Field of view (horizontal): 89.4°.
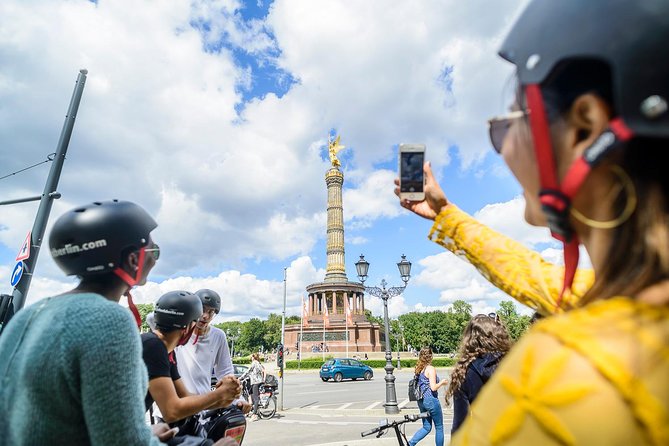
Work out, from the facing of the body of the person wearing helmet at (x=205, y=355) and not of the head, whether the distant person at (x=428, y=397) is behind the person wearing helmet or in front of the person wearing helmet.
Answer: behind

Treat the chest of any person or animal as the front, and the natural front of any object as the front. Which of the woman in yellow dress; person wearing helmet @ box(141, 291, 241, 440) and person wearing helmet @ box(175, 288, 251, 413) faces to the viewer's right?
person wearing helmet @ box(141, 291, 241, 440)

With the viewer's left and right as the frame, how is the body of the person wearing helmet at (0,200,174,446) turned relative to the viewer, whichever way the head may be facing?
facing away from the viewer and to the right of the viewer

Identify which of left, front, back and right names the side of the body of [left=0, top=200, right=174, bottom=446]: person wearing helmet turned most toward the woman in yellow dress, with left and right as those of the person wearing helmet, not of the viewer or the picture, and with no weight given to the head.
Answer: right

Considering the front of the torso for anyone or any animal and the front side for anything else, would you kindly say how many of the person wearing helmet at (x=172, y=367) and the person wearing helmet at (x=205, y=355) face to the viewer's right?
1

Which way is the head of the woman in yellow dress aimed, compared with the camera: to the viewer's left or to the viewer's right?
to the viewer's left

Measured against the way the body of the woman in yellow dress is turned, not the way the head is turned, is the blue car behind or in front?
in front

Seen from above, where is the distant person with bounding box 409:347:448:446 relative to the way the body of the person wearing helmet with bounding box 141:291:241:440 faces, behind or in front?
in front

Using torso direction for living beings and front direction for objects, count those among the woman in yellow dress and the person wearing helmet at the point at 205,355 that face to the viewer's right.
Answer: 0

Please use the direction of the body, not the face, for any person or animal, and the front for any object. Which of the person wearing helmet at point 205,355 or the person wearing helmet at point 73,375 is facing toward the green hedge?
the person wearing helmet at point 73,375

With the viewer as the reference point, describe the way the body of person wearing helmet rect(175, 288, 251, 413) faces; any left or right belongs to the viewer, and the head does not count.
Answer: facing the viewer and to the left of the viewer

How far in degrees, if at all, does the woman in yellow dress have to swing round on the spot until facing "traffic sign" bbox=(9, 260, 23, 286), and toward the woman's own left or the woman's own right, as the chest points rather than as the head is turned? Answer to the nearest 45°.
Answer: approximately 45° to the woman's own left

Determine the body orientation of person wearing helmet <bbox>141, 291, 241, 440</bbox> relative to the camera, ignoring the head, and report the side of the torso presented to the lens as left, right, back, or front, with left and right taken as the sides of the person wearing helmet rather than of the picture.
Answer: right

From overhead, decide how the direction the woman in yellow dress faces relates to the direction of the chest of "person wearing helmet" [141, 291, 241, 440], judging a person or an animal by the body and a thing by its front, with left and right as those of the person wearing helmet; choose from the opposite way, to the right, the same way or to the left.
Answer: to the left

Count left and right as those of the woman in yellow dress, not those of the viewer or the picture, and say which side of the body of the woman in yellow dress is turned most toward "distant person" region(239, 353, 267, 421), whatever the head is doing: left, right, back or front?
front

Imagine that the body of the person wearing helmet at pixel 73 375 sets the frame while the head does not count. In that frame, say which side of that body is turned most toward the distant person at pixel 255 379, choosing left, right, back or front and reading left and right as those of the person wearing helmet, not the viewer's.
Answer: front

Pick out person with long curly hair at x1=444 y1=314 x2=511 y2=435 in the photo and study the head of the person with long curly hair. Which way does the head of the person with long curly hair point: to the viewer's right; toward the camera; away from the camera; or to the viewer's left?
away from the camera

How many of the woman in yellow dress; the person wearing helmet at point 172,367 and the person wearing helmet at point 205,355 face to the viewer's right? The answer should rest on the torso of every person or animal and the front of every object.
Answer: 1

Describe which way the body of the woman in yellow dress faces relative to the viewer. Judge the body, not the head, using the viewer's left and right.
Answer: facing away from the viewer and to the left of the viewer

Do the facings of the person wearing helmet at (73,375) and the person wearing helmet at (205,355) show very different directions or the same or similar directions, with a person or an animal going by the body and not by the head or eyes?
very different directions
